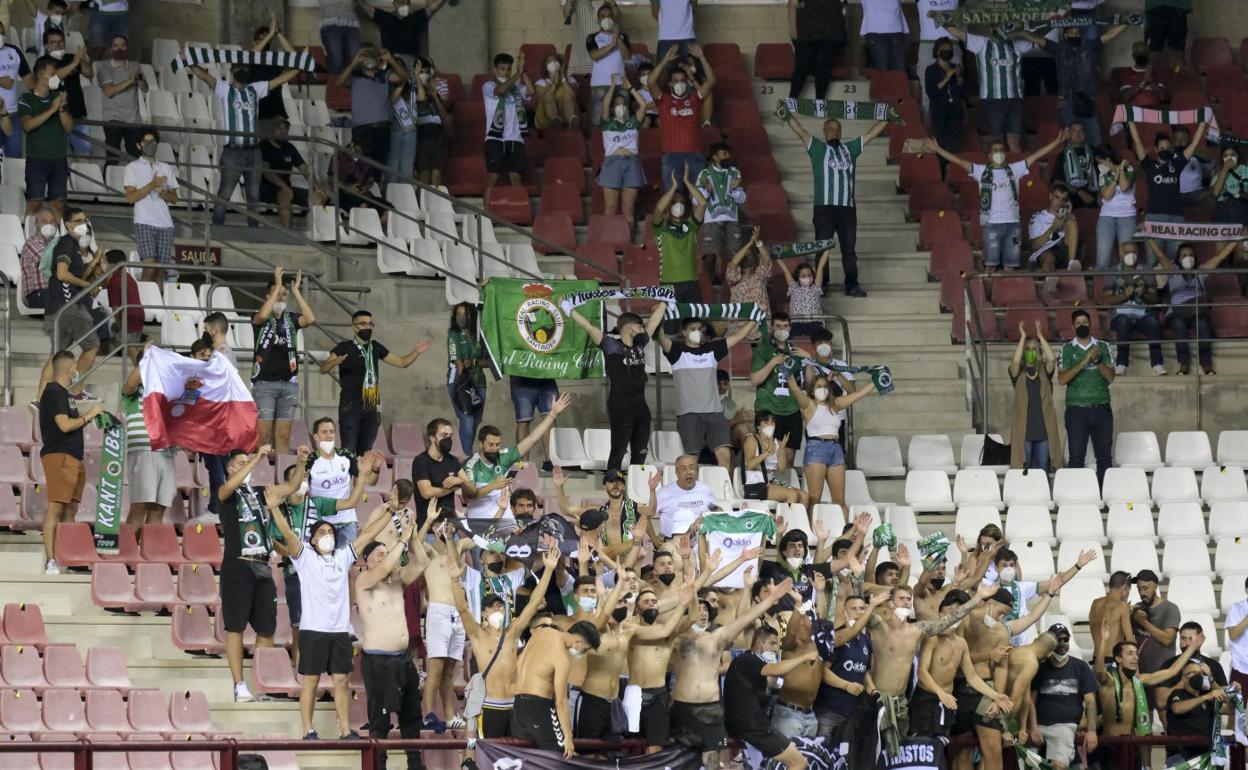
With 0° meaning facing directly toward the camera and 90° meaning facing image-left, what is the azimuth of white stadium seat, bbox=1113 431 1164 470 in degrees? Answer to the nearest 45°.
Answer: approximately 0°

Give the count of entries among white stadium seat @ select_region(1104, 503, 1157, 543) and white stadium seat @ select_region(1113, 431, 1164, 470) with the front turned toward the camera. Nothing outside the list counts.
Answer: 2

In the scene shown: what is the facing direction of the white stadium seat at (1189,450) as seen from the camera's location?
facing the viewer

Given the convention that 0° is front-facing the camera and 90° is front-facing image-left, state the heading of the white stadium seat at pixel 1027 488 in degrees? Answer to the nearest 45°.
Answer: approximately 0°

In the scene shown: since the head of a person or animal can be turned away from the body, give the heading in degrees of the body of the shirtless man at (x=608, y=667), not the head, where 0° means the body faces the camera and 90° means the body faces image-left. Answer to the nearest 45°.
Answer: approximately 315°

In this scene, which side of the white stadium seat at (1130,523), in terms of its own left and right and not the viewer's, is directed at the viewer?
front

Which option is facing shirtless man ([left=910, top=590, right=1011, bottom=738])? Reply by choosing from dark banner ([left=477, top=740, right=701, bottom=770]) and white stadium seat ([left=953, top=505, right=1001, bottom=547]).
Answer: the white stadium seat

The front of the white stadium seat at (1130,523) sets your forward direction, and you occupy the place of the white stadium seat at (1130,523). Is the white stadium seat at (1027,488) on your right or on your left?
on your right

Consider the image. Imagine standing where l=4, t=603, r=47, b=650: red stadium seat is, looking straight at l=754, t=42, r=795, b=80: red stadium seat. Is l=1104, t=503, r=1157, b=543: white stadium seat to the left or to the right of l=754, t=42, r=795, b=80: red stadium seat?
right

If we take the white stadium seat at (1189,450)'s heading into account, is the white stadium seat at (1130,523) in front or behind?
in front

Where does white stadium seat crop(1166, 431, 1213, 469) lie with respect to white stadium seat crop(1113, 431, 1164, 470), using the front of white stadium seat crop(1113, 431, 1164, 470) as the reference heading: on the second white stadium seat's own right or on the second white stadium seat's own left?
on the second white stadium seat's own left
